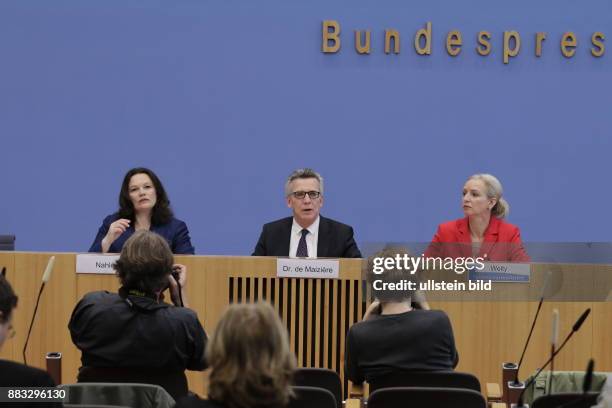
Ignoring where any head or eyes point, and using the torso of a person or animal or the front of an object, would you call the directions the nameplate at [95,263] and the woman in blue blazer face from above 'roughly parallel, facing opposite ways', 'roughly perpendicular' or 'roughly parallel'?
roughly parallel

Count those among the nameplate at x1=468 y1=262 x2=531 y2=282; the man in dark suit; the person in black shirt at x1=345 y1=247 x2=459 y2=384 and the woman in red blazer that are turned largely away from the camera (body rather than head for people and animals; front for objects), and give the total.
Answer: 1

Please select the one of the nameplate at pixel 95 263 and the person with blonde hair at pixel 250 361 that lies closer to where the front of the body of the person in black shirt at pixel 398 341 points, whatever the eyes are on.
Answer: the nameplate

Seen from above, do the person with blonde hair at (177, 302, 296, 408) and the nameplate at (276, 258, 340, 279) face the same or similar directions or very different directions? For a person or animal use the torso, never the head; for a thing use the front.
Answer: very different directions

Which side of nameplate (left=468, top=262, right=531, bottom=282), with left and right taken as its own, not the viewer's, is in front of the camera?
front

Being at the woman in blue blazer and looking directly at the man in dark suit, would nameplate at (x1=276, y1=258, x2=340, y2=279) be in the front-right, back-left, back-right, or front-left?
front-right

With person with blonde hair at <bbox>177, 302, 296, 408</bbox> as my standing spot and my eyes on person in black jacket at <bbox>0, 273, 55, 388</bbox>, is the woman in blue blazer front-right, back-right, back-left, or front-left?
front-right

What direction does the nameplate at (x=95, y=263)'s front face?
toward the camera

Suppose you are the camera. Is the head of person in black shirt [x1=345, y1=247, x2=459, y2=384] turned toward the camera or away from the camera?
away from the camera

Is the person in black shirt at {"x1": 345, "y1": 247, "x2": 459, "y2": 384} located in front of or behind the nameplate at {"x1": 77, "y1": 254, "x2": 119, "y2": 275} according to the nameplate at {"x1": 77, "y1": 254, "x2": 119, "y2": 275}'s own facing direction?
in front

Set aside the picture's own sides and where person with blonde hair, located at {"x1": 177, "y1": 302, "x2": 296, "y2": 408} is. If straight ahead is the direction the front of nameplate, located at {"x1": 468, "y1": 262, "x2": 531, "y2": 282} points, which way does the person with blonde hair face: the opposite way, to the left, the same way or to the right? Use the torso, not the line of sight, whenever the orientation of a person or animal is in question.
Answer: the opposite way

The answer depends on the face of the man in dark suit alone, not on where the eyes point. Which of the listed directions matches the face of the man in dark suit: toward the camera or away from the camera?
toward the camera

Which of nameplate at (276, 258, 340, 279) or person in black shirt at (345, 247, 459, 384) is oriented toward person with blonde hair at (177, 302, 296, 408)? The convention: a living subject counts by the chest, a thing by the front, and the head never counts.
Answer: the nameplate

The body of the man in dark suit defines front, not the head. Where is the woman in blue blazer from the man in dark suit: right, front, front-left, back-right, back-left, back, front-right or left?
right

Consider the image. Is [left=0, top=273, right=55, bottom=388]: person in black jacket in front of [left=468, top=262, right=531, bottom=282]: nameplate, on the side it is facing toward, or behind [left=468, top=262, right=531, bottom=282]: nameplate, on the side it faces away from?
in front

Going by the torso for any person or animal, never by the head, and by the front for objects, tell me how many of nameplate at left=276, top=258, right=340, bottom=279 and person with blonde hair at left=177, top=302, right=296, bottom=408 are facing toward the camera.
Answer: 1

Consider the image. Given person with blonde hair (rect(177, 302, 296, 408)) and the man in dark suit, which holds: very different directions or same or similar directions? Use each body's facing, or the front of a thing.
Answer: very different directions

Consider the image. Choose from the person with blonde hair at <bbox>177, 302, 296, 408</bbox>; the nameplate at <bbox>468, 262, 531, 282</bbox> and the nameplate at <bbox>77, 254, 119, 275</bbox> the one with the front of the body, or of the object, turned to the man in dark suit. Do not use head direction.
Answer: the person with blonde hair
